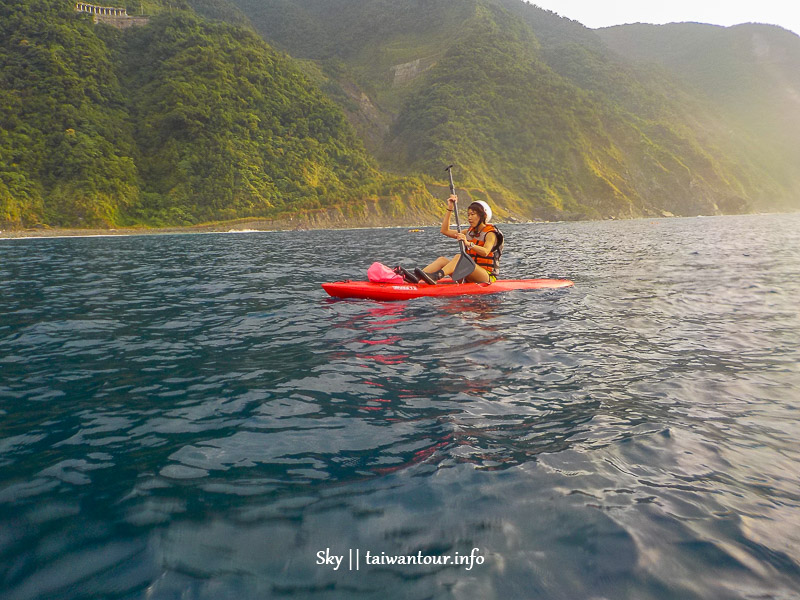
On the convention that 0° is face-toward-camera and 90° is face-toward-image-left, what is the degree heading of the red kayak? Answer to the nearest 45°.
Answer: approximately 90°
